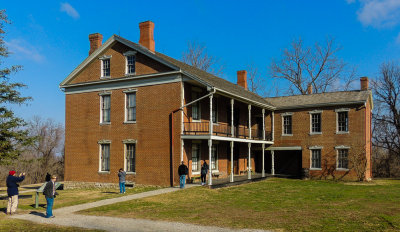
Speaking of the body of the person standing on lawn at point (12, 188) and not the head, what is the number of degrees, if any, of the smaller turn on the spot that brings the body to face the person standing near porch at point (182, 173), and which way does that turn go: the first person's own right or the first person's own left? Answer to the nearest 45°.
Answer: approximately 45° to the first person's own left

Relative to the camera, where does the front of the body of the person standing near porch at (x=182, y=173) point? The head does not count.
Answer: away from the camera

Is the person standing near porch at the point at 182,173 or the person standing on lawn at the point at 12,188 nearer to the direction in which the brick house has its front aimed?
the person standing near porch

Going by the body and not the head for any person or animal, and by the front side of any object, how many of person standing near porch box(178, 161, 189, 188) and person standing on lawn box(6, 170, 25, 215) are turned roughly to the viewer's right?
1

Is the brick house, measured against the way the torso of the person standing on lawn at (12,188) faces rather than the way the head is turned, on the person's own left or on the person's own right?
on the person's own left

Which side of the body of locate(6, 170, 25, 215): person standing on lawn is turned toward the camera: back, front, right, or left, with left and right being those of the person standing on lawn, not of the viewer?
right

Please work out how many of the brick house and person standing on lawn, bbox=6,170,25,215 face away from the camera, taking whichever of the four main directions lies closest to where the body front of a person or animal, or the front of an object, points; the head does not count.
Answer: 0
